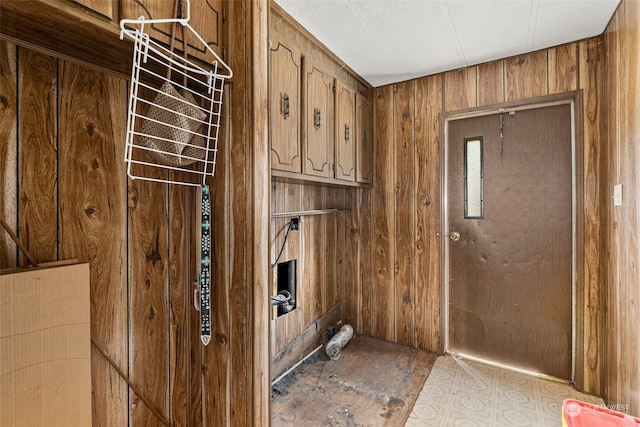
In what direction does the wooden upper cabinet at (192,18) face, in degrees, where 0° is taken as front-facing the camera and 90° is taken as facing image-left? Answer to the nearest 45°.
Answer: approximately 315°

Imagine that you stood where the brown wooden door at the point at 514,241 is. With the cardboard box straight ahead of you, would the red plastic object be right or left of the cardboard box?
left

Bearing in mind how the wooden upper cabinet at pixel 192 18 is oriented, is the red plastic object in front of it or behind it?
in front

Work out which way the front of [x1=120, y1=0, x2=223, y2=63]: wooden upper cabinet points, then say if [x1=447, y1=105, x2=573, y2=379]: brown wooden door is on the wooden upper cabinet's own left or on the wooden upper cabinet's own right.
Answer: on the wooden upper cabinet's own left

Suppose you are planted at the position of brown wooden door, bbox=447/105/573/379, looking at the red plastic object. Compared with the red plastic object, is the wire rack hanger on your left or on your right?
right
